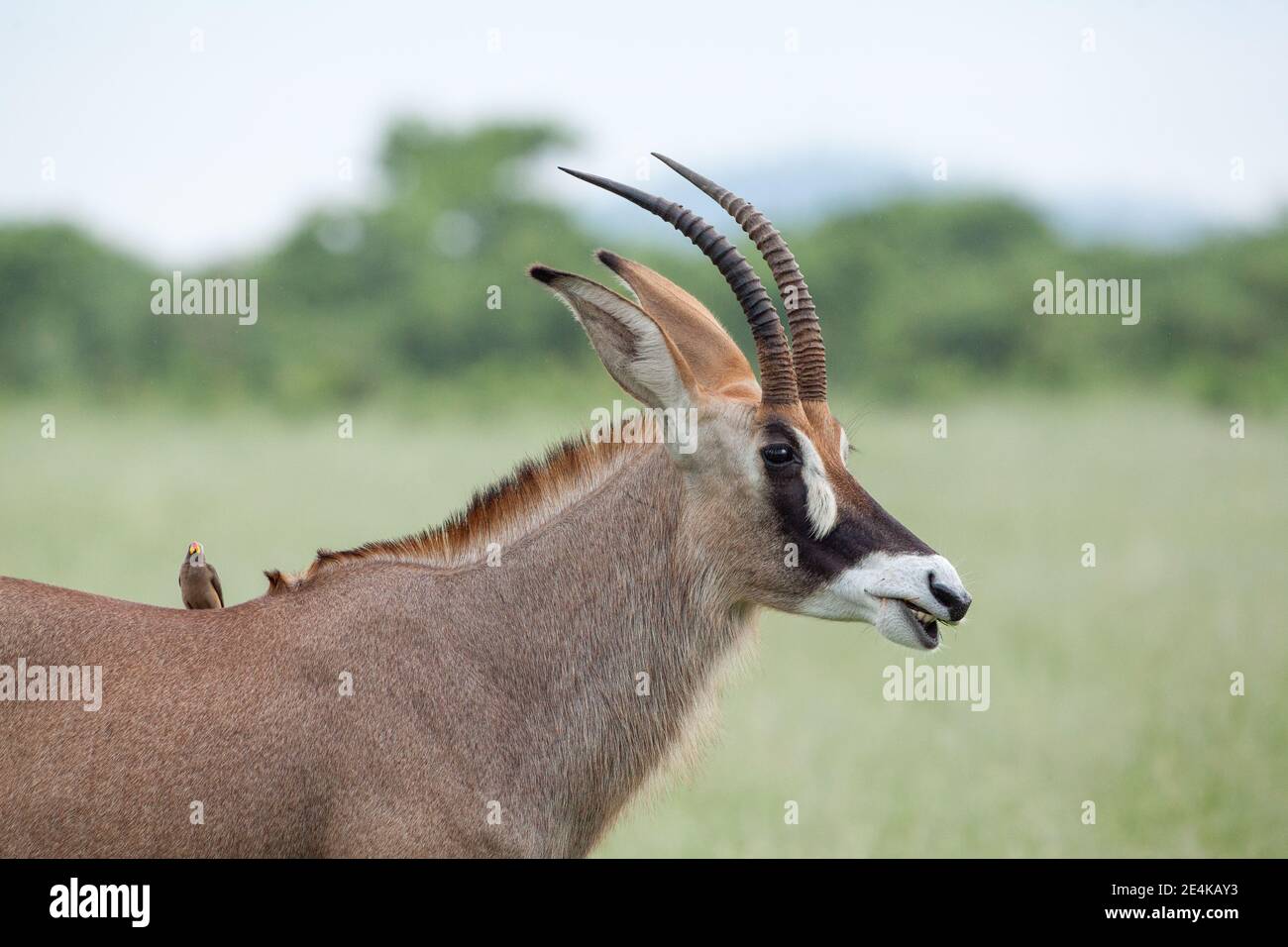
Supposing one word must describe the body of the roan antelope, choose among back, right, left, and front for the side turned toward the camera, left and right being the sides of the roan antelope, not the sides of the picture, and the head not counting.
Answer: right
